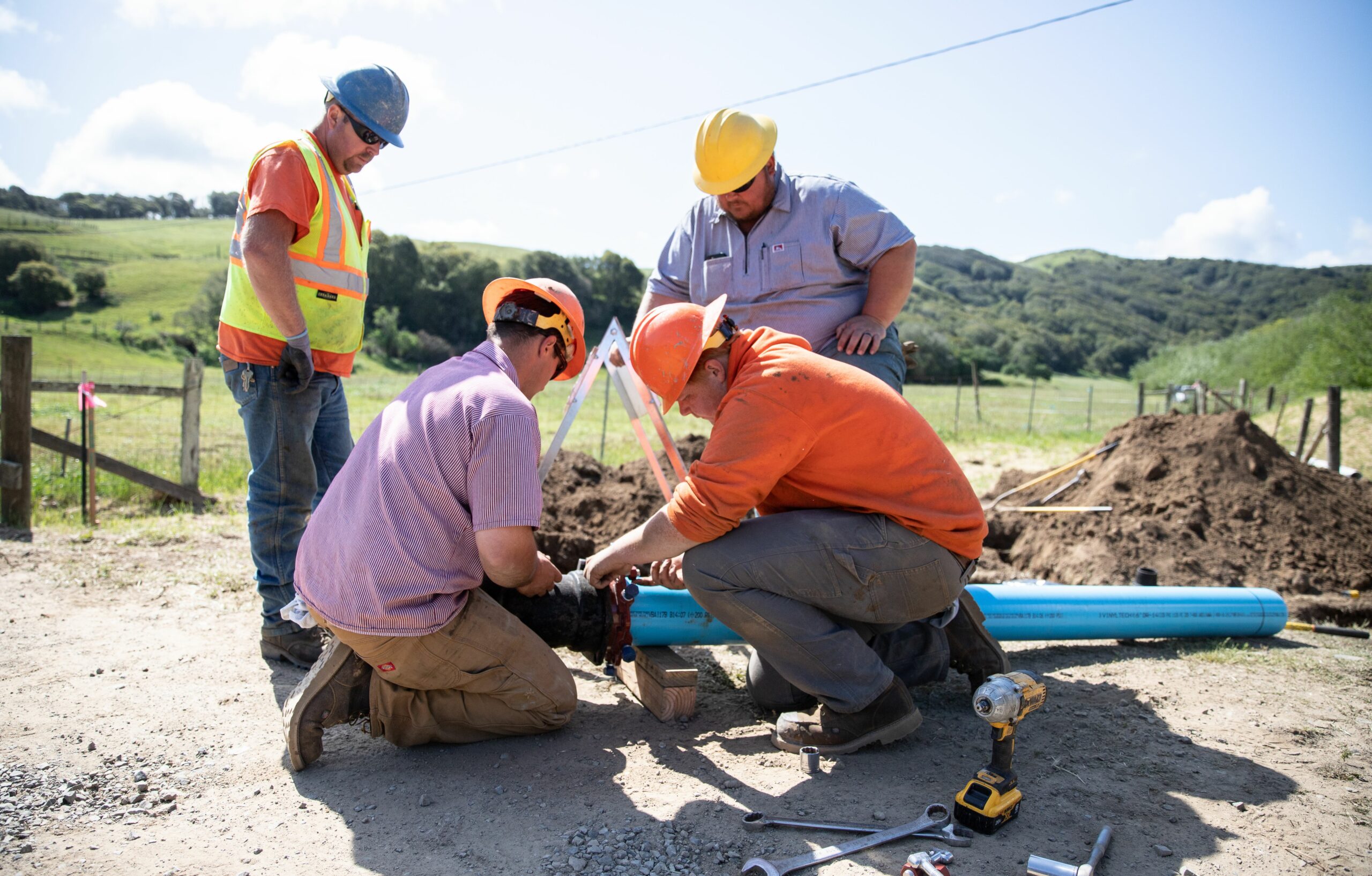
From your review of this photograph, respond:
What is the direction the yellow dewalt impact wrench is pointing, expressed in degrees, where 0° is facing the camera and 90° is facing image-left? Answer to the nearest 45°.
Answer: approximately 45°

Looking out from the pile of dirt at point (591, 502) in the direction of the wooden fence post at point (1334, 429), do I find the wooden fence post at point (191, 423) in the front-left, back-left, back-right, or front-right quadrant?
back-left

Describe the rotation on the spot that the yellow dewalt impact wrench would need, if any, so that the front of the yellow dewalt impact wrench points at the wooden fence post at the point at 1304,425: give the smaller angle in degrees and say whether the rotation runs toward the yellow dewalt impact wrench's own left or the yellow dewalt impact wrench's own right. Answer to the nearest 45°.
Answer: approximately 135° to the yellow dewalt impact wrench's own right

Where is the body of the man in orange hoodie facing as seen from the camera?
to the viewer's left

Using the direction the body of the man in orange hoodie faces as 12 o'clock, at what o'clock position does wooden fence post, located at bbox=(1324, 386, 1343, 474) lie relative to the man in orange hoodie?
The wooden fence post is roughly at 4 o'clock from the man in orange hoodie.

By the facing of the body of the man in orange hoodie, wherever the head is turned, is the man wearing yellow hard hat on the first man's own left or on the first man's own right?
on the first man's own right

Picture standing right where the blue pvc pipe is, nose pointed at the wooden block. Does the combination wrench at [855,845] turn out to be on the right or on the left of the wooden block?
left

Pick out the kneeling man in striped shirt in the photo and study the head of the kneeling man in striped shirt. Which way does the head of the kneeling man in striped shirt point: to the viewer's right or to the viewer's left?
to the viewer's right

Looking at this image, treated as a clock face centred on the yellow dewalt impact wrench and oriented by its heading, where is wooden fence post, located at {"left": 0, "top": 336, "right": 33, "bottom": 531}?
The wooden fence post is roughly at 2 o'clock from the yellow dewalt impact wrench.

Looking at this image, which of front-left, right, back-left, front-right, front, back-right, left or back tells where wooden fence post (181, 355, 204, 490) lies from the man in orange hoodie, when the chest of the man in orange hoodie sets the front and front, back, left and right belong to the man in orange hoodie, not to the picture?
front-right

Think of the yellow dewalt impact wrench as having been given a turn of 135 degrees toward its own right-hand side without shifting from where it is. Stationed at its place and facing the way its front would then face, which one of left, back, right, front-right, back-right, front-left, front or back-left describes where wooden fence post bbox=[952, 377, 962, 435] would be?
front

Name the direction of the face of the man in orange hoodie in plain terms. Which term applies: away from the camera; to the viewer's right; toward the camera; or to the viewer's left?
to the viewer's left

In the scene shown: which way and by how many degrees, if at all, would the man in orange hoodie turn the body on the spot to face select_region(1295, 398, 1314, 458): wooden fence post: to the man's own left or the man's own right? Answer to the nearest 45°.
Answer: approximately 135° to the man's own right
